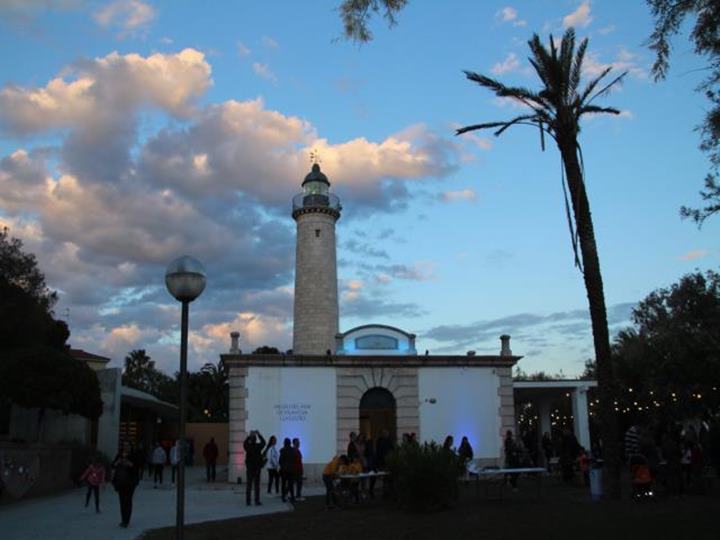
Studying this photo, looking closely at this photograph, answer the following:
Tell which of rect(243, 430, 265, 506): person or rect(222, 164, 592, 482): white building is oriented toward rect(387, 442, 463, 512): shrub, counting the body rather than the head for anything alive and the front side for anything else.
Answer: the white building

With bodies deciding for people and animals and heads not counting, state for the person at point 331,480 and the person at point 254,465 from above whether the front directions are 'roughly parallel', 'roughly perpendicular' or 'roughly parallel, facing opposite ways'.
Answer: roughly perpendicular

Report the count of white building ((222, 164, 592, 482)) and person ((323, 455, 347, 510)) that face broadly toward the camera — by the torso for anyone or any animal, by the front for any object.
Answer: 1

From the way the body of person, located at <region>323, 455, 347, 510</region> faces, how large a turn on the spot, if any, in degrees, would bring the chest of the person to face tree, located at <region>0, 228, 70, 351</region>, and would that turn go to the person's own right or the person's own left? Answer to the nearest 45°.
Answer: approximately 135° to the person's own left

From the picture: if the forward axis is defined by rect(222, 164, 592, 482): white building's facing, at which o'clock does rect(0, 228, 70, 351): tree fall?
The tree is roughly at 3 o'clock from the white building.

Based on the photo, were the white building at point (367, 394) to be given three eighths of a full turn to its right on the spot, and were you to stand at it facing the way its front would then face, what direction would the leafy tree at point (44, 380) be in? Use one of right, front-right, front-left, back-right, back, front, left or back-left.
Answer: front-left

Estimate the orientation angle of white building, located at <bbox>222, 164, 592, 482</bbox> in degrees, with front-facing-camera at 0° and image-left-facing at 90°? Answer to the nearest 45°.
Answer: approximately 0°

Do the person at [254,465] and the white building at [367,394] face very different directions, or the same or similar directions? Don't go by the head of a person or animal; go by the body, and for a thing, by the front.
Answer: very different directions

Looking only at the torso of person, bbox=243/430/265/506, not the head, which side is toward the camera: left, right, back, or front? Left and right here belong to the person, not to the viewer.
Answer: back

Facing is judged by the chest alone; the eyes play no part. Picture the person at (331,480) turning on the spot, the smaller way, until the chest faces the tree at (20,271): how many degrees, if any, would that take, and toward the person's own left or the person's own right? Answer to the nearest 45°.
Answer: approximately 135° to the person's own left

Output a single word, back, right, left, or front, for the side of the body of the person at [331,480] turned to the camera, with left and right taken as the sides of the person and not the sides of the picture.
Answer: right

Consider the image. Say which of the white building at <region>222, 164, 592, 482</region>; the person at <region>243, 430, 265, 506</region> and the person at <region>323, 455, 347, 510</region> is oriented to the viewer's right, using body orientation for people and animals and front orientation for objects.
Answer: the person at <region>323, 455, 347, 510</region>

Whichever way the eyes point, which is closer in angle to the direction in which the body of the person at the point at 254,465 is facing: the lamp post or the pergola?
the pergola
